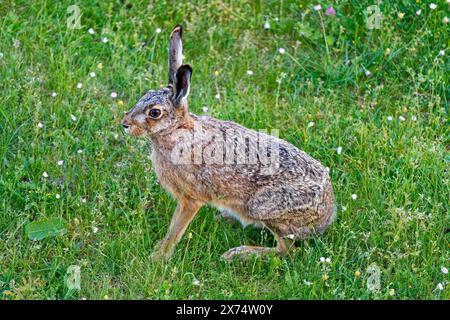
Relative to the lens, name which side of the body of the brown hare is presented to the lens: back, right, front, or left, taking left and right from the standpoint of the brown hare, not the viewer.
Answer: left

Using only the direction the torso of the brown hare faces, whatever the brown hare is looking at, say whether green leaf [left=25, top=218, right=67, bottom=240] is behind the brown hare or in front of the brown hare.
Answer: in front
